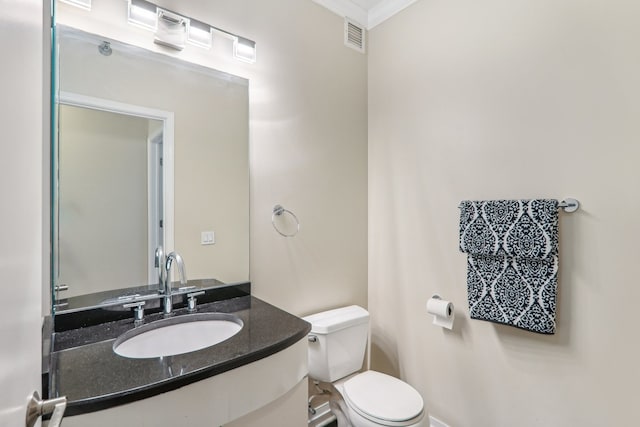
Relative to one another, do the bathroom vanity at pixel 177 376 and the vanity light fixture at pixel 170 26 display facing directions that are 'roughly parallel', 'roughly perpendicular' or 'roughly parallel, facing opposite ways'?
roughly parallel

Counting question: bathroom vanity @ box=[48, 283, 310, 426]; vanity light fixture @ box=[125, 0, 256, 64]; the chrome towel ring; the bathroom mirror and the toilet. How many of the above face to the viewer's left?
0

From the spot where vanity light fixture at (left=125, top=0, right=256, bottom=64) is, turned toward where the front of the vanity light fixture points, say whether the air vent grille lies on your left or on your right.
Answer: on your left

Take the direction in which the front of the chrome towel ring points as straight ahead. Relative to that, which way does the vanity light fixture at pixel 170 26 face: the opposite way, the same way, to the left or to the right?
the same way

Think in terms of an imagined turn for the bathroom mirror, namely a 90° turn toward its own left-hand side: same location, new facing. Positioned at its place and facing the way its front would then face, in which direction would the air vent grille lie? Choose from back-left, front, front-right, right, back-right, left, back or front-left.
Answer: front-right

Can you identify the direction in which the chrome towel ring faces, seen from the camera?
facing the viewer and to the right of the viewer

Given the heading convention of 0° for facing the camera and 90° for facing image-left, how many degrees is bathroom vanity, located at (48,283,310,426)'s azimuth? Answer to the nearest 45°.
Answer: approximately 315°

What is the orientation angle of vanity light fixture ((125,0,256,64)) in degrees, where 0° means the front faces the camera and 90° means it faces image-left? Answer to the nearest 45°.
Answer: approximately 315°
